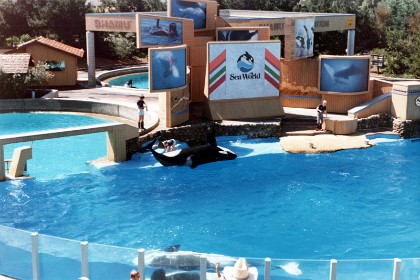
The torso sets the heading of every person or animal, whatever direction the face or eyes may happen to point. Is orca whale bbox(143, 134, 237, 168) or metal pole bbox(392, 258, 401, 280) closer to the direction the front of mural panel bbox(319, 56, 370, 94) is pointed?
the metal pole

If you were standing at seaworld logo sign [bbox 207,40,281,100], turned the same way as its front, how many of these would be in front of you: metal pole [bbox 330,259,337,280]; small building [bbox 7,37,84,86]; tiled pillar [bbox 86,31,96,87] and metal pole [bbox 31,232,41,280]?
2

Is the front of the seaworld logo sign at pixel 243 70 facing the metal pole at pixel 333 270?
yes

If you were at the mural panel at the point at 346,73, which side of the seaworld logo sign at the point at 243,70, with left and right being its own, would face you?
left

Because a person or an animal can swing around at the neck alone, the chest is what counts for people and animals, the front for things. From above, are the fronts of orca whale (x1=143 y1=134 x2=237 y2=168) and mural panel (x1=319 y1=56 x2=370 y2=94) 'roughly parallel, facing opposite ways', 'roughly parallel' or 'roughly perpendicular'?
roughly perpendicular

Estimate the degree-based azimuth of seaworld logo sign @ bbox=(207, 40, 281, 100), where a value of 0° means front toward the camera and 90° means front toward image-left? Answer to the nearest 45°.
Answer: approximately 0°

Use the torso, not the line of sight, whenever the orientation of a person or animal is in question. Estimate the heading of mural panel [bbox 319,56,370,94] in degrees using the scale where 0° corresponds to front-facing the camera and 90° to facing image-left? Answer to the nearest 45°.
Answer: approximately 0°

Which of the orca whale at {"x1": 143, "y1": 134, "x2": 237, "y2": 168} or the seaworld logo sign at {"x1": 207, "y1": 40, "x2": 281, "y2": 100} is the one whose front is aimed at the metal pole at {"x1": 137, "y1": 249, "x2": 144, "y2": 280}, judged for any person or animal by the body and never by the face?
the seaworld logo sign
